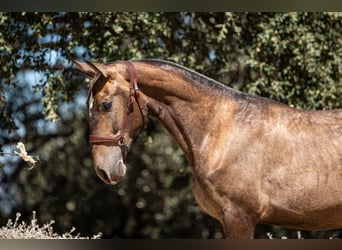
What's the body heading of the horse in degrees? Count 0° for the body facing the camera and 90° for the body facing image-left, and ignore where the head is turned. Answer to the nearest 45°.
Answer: approximately 90°
